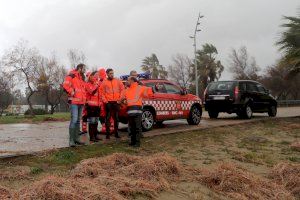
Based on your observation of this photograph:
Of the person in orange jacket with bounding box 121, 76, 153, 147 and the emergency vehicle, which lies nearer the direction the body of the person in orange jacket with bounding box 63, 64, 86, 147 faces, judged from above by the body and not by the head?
the person in orange jacket

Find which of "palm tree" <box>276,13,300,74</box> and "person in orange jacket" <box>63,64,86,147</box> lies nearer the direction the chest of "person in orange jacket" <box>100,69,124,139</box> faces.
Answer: the person in orange jacket

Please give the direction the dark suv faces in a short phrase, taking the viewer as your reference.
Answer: facing away from the viewer and to the right of the viewer

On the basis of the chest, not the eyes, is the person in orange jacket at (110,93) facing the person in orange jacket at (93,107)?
no

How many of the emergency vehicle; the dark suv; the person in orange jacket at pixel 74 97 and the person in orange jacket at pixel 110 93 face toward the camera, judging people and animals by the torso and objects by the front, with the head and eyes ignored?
1

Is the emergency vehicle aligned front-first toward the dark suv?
yes

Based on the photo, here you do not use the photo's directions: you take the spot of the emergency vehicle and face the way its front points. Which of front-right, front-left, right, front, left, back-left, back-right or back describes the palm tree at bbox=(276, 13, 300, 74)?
front

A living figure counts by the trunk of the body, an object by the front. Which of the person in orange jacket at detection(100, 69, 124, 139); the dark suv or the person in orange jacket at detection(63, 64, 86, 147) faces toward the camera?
the person in orange jacket at detection(100, 69, 124, 139)

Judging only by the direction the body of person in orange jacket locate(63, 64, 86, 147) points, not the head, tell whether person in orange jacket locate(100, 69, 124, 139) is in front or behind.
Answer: in front

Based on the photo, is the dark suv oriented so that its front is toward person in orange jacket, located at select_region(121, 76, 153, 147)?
no

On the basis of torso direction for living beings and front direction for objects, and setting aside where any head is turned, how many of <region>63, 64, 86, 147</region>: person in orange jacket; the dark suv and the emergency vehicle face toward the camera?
0

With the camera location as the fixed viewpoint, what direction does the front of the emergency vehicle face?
facing away from the viewer and to the right of the viewer

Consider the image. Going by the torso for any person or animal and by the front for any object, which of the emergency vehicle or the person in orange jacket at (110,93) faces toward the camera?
the person in orange jacket

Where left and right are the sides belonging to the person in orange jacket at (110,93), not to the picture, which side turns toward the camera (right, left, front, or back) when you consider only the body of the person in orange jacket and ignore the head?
front

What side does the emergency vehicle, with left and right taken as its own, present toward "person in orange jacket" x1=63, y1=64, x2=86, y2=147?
back

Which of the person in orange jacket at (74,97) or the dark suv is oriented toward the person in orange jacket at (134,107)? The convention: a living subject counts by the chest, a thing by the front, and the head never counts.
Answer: the person in orange jacket at (74,97)

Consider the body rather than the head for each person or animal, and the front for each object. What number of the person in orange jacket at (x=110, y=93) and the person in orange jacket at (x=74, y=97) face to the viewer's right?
1

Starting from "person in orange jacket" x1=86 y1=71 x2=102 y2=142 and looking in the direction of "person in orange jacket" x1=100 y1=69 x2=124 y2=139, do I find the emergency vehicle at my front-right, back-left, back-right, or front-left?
front-left

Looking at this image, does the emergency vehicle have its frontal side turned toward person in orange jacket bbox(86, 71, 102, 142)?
no

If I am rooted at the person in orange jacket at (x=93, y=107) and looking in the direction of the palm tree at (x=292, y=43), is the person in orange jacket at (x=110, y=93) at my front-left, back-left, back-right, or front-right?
front-right

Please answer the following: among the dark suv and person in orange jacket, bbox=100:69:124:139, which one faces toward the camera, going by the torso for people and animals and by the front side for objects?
the person in orange jacket

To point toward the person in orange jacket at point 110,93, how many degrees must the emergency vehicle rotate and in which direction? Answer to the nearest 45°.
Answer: approximately 180°
